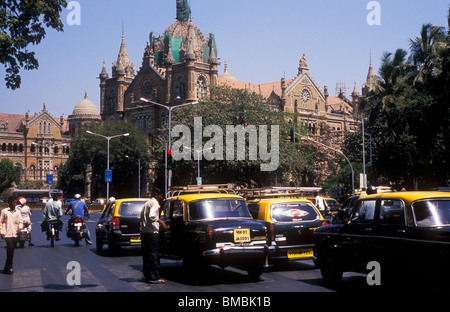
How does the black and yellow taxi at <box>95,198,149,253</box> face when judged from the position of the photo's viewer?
facing away from the viewer and to the left of the viewer

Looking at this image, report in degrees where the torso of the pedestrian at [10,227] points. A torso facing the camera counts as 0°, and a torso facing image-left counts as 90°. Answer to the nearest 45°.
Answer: approximately 0°

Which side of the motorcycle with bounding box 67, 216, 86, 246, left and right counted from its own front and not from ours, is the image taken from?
back

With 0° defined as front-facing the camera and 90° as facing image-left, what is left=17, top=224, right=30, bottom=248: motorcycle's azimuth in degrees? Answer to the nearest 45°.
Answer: approximately 180°

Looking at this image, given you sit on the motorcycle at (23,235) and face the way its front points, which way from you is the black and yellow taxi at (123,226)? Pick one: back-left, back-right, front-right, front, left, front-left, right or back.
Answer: back-right

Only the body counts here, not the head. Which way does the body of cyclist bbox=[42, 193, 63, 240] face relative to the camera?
away from the camera
